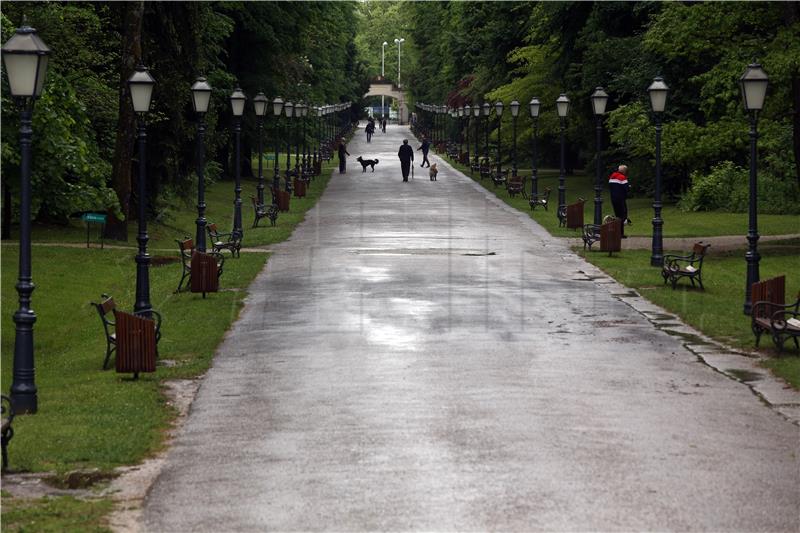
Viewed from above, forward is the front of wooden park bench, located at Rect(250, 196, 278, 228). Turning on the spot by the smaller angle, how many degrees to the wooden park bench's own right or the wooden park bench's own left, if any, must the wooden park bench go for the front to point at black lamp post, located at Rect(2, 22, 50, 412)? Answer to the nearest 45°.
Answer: approximately 90° to the wooden park bench's own right

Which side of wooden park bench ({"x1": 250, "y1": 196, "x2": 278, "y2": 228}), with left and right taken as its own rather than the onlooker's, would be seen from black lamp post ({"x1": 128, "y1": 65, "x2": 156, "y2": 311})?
right

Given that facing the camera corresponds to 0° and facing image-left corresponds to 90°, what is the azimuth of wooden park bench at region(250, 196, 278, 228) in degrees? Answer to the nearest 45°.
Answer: approximately 270°

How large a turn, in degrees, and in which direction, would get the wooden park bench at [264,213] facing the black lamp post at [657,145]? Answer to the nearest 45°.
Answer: approximately 45° to its right

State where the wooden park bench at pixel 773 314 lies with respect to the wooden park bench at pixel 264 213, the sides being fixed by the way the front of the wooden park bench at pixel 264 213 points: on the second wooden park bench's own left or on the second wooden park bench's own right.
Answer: on the second wooden park bench's own right

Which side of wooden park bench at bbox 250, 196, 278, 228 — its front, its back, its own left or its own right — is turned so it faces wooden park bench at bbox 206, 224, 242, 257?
right

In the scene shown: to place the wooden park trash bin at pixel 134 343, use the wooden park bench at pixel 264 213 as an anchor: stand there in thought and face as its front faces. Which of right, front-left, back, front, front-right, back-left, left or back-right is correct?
right
